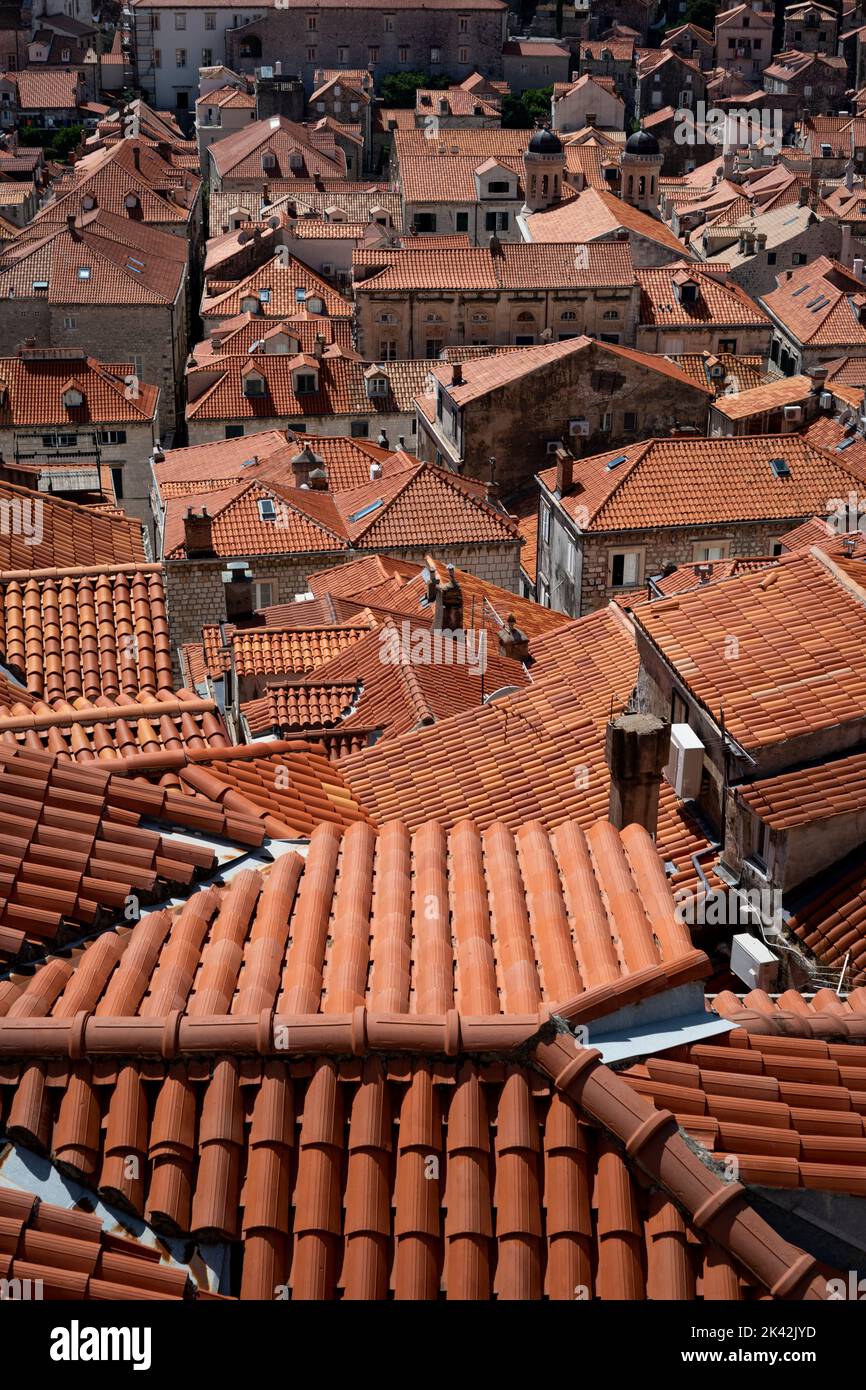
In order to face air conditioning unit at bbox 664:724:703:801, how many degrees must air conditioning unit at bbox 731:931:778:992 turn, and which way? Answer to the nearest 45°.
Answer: approximately 135° to its right

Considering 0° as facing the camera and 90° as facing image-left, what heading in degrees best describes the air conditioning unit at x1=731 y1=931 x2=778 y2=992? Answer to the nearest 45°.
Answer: approximately 45°
